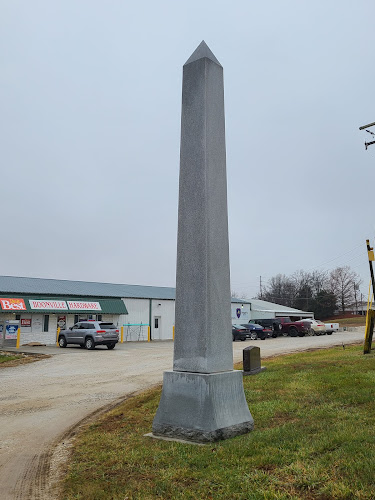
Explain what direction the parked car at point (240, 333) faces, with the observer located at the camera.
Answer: facing away from the viewer and to the left of the viewer

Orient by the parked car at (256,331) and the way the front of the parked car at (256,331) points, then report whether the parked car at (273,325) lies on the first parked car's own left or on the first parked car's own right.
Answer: on the first parked car's own right

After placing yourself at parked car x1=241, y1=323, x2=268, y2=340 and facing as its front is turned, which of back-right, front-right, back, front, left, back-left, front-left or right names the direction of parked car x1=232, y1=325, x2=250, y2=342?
left

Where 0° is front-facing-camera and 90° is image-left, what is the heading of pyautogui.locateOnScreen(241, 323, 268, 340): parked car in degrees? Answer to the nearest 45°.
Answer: approximately 135°

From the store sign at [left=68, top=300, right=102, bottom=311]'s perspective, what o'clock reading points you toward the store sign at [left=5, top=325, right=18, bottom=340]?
the store sign at [left=5, top=325, right=18, bottom=340] is roughly at 3 o'clock from the store sign at [left=68, top=300, right=102, bottom=311].

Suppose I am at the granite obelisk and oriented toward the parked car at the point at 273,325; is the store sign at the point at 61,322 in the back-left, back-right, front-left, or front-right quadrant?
front-left

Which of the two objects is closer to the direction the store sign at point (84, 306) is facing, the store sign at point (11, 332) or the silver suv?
the silver suv

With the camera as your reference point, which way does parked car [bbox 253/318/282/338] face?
facing away from the viewer and to the left of the viewer

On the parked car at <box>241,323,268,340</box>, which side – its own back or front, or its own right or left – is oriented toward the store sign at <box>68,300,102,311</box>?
left

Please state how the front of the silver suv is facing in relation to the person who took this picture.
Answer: facing away from the viewer and to the left of the viewer

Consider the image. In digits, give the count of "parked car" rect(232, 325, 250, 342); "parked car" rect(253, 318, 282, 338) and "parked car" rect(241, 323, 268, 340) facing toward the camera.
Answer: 0

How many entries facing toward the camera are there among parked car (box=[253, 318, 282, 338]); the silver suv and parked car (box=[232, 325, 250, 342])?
0

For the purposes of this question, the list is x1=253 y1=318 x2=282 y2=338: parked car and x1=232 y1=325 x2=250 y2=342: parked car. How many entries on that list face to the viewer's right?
0

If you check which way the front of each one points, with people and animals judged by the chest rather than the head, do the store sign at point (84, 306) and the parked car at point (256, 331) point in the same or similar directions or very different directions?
very different directions

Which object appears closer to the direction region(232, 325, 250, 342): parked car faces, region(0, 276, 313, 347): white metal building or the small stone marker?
the white metal building

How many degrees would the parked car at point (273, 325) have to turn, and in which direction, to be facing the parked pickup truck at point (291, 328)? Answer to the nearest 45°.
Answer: approximately 135° to its right

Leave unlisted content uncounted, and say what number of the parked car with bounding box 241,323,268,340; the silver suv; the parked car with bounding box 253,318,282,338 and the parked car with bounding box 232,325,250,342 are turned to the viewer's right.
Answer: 0

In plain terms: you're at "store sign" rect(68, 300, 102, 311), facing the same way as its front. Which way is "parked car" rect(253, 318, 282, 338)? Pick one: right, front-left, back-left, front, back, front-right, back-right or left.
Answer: front-left

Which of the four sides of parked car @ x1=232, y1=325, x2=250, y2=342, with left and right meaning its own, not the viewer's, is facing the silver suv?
left
